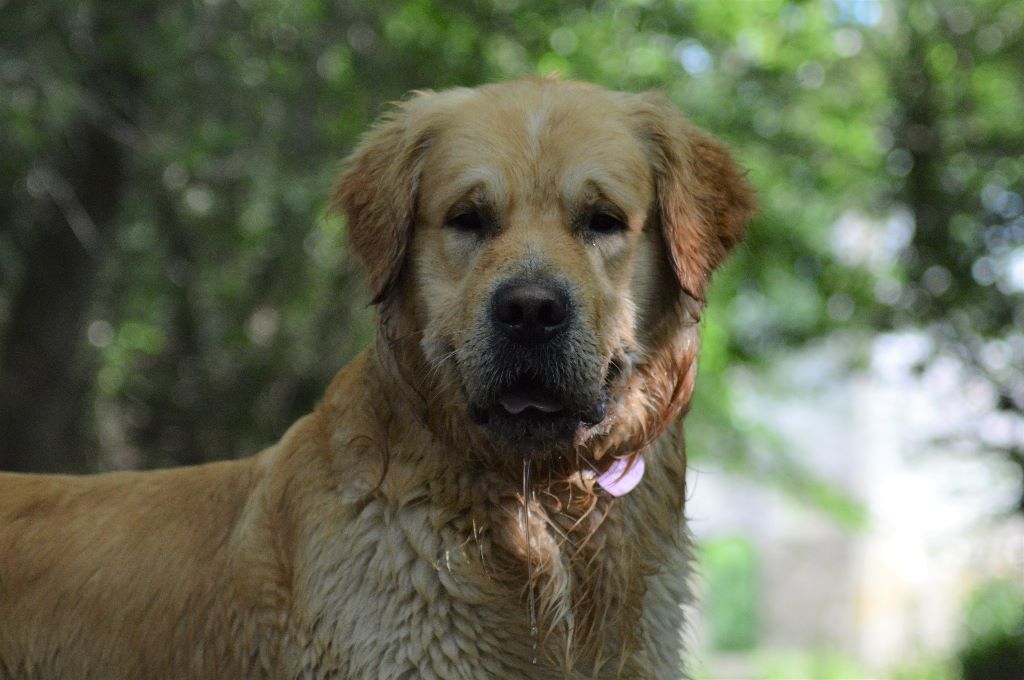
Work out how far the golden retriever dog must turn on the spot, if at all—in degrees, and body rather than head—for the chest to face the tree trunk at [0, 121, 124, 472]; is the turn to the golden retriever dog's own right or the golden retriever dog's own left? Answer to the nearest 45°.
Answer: approximately 180°

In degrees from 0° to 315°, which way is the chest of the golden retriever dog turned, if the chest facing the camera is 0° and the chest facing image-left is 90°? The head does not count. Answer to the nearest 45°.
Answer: approximately 315°
